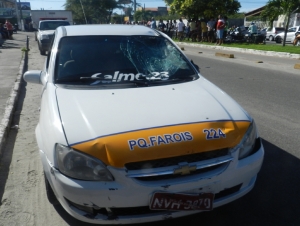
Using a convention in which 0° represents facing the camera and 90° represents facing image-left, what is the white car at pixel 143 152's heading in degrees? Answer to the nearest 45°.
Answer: approximately 315°

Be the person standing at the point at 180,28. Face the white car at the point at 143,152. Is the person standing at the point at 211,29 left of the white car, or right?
left

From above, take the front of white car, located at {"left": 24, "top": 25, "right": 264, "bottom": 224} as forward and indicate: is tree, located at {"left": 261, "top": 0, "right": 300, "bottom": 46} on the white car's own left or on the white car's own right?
on the white car's own left

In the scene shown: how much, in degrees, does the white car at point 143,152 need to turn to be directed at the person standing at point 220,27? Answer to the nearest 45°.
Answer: approximately 135° to its left

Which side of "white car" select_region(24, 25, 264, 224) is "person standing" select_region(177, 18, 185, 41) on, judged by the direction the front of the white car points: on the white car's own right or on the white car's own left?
on the white car's own left

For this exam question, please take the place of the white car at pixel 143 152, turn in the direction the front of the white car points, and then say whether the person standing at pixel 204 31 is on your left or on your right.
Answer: on your left

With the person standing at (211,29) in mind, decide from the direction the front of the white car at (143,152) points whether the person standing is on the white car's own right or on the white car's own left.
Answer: on the white car's own left

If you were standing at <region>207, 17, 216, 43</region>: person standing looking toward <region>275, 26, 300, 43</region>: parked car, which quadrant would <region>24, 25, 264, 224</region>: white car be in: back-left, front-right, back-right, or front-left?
back-right
